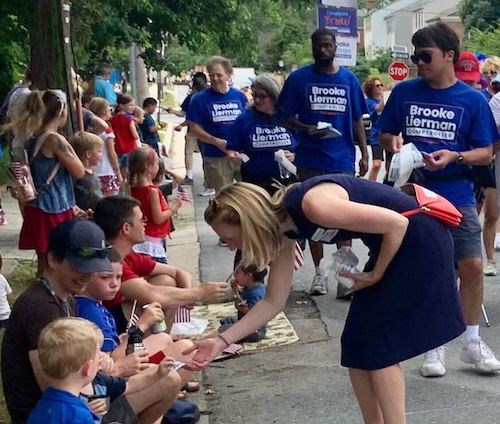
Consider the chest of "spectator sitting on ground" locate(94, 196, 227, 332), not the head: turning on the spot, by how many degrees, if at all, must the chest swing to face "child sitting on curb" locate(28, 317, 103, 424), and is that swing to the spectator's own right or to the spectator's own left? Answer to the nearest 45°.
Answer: approximately 90° to the spectator's own right

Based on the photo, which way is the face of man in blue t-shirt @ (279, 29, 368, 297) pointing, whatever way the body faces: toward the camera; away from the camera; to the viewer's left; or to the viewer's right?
toward the camera

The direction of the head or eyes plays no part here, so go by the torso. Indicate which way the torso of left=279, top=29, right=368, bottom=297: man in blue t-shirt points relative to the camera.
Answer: toward the camera

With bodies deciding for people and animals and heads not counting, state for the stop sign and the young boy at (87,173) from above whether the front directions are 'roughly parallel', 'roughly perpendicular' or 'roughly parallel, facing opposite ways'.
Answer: roughly perpendicular

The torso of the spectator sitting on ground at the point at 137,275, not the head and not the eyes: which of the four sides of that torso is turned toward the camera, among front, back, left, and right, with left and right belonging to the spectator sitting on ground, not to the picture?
right

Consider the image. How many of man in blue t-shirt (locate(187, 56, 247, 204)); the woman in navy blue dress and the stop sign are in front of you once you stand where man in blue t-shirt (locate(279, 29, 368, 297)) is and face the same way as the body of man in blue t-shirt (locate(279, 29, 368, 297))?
1

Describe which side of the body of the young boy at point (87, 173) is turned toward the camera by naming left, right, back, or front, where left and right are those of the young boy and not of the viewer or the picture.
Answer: right

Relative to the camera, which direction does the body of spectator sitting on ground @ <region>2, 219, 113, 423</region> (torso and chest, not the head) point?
to the viewer's right

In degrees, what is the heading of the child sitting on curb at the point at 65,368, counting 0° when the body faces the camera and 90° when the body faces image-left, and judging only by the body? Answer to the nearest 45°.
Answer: approximately 225°
